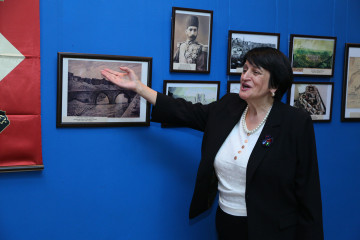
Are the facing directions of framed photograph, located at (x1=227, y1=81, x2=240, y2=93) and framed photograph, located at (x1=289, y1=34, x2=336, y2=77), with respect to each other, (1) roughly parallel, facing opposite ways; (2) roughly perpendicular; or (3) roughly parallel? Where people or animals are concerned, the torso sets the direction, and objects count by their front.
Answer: roughly parallel

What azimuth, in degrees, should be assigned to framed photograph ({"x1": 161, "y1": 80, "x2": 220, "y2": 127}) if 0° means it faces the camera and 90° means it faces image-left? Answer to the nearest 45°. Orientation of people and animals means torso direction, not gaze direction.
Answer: approximately 0°

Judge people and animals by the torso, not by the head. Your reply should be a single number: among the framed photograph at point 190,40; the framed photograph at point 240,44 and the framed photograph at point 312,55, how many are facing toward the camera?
3

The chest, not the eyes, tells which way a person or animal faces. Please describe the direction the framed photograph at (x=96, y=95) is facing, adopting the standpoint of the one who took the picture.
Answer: facing the viewer

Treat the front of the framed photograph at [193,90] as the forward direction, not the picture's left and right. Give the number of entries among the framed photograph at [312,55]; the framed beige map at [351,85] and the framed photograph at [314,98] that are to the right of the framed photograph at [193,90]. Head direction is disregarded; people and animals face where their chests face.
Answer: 0

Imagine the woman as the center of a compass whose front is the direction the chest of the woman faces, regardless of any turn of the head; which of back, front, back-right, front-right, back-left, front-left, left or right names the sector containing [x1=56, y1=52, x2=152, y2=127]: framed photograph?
front-right

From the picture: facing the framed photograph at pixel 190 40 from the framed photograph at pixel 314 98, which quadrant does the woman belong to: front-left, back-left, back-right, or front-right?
front-left

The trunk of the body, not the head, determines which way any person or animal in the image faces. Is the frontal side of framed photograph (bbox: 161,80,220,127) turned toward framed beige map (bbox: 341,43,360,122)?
no

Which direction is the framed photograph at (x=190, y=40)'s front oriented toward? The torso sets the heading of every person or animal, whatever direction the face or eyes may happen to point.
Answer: toward the camera

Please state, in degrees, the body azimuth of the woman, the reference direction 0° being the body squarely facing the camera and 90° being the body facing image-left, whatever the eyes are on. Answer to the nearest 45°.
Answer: approximately 45°

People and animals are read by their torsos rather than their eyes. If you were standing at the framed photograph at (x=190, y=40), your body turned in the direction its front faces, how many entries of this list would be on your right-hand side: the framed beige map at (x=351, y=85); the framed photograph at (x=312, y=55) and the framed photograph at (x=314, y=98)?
0

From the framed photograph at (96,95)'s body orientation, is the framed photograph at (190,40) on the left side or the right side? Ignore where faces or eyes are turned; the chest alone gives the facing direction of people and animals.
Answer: on its left

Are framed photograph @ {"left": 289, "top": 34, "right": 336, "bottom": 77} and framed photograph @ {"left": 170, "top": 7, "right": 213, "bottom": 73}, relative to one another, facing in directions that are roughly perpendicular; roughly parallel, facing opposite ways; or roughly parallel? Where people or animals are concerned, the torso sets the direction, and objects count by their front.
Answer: roughly parallel

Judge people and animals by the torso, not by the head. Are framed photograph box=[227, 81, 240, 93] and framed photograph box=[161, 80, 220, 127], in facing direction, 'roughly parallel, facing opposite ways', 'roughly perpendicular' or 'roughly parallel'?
roughly parallel

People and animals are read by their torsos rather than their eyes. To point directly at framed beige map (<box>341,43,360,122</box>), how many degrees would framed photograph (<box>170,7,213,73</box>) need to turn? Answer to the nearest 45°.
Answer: approximately 90° to its left

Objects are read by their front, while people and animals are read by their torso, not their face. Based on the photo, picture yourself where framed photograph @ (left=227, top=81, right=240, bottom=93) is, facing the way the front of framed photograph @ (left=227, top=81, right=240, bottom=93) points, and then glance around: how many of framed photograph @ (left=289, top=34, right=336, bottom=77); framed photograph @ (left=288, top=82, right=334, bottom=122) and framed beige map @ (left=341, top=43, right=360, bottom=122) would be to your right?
0
